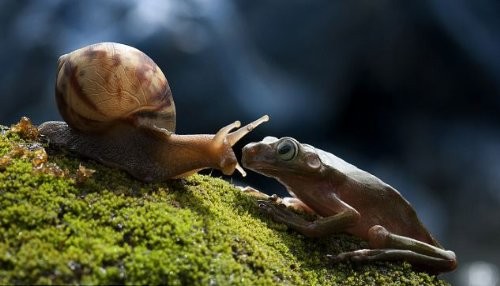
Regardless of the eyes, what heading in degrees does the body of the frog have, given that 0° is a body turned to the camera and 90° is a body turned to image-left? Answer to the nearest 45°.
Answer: approximately 90°

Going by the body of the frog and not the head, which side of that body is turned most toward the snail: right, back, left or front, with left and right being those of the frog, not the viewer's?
front

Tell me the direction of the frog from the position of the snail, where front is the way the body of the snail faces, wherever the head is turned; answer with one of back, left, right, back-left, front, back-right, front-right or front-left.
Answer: front

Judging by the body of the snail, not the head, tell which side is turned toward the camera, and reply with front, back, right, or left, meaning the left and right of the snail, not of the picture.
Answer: right

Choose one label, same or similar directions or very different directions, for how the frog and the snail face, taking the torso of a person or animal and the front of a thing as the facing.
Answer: very different directions

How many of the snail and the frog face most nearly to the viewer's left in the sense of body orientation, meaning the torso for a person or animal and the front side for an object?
1
